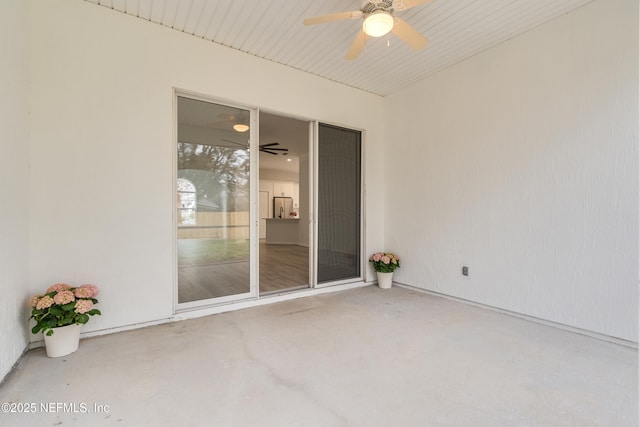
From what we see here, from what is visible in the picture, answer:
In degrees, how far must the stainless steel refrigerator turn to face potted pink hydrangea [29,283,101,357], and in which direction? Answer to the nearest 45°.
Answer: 0° — it already faces it

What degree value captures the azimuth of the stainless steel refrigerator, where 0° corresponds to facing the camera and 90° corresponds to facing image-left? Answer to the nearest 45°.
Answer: approximately 0°

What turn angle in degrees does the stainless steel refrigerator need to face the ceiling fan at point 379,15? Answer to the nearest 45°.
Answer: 0° — it already faces it

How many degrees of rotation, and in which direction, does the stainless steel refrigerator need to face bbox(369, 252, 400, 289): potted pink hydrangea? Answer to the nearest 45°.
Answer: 0° — it already faces it
